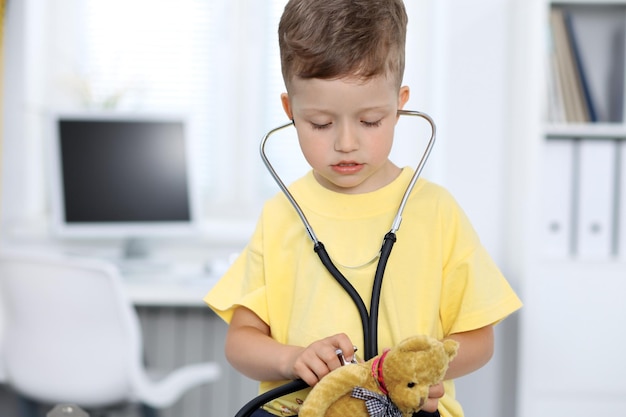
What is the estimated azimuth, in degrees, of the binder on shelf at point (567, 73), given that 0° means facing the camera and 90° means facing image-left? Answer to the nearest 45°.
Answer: approximately 0°

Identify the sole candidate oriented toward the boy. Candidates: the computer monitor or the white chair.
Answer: the computer monitor

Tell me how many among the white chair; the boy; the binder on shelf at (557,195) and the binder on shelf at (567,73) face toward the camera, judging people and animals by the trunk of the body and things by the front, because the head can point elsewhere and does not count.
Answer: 3

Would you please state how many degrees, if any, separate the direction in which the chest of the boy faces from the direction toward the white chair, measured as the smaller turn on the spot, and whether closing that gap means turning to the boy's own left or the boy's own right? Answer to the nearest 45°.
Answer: approximately 135° to the boy's own right

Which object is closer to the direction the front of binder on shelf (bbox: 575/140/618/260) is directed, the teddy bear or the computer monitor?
the teddy bear

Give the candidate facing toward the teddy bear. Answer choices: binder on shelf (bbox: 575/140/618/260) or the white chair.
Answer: the binder on shelf

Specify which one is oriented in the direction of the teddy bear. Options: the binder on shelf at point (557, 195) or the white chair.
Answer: the binder on shelf

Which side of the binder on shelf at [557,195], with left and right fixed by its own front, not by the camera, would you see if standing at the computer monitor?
right
